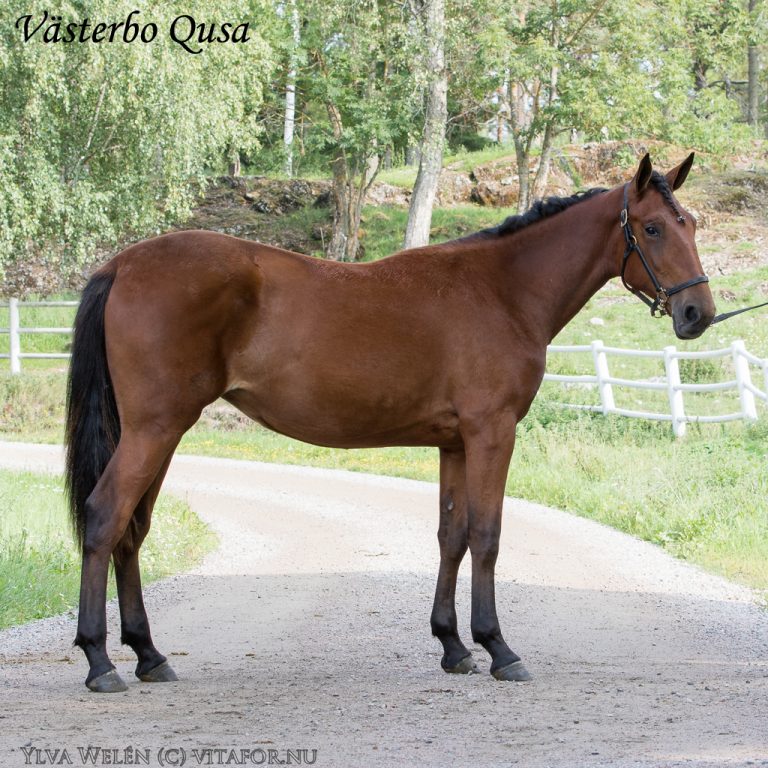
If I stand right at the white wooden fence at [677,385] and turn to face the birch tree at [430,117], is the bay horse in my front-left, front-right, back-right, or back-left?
back-left

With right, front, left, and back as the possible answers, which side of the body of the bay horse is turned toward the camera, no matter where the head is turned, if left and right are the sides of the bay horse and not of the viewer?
right

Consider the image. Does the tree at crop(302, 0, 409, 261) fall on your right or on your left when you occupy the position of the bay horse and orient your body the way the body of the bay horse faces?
on your left

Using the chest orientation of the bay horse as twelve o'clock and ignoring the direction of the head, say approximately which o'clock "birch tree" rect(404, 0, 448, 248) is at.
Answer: The birch tree is roughly at 9 o'clock from the bay horse.

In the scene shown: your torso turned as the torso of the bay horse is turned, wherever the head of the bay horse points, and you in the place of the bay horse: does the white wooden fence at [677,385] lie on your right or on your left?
on your left
